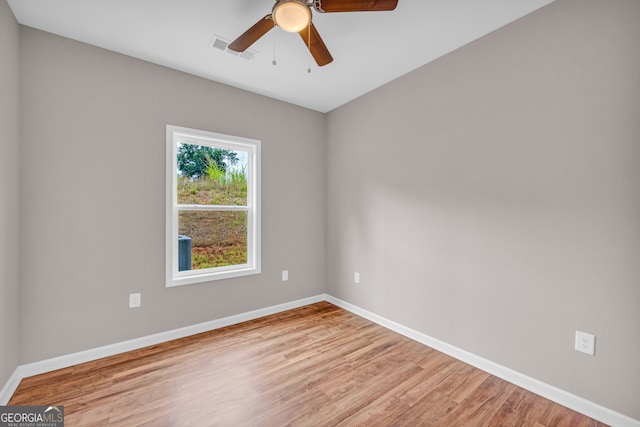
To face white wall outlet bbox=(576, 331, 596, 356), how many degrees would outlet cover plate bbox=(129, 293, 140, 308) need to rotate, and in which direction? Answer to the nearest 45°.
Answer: approximately 45° to its left

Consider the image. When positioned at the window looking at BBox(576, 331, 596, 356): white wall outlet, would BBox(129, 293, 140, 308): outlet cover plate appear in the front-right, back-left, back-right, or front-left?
back-right

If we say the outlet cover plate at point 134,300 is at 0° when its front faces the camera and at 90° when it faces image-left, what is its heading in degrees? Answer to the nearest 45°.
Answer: approximately 0°
